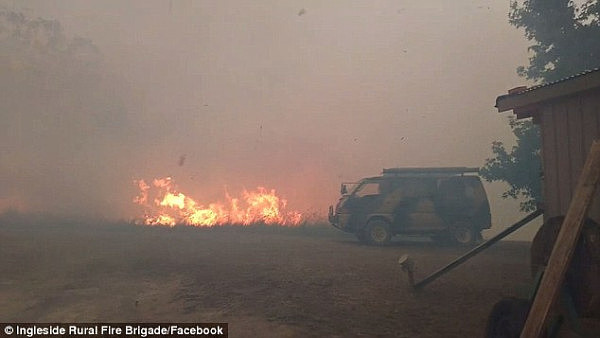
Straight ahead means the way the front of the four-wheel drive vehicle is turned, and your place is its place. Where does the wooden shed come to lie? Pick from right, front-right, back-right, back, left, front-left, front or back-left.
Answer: left

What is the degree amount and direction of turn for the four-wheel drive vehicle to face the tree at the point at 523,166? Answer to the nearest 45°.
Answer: approximately 180°

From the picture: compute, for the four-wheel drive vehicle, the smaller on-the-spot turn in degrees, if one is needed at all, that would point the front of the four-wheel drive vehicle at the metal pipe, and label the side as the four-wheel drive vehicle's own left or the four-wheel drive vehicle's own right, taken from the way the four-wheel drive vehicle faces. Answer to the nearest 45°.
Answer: approximately 90° to the four-wheel drive vehicle's own left

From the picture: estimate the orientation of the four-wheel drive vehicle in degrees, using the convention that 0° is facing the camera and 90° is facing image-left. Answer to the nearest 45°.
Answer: approximately 90°
